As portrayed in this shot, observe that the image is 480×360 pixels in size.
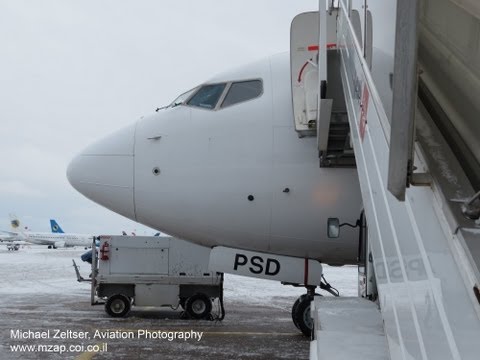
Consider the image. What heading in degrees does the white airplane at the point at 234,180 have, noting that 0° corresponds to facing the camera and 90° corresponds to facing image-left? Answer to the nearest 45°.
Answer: approximately 90°
